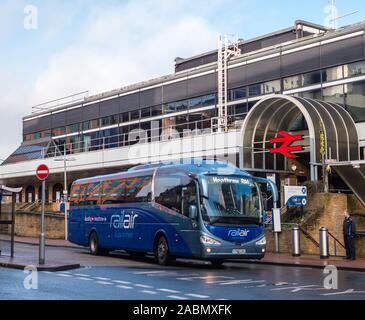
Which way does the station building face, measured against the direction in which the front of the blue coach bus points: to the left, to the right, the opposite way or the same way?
to the right

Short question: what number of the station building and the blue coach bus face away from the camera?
0

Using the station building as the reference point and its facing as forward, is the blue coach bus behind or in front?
in front

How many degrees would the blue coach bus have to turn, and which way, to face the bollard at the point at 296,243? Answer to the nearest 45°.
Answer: approximately 90° to its left

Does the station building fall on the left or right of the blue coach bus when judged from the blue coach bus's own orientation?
on its left

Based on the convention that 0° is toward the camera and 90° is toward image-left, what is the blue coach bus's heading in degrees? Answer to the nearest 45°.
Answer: approximately 315°

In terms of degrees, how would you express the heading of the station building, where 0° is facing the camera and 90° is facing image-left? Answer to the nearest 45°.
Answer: approximately 45°
